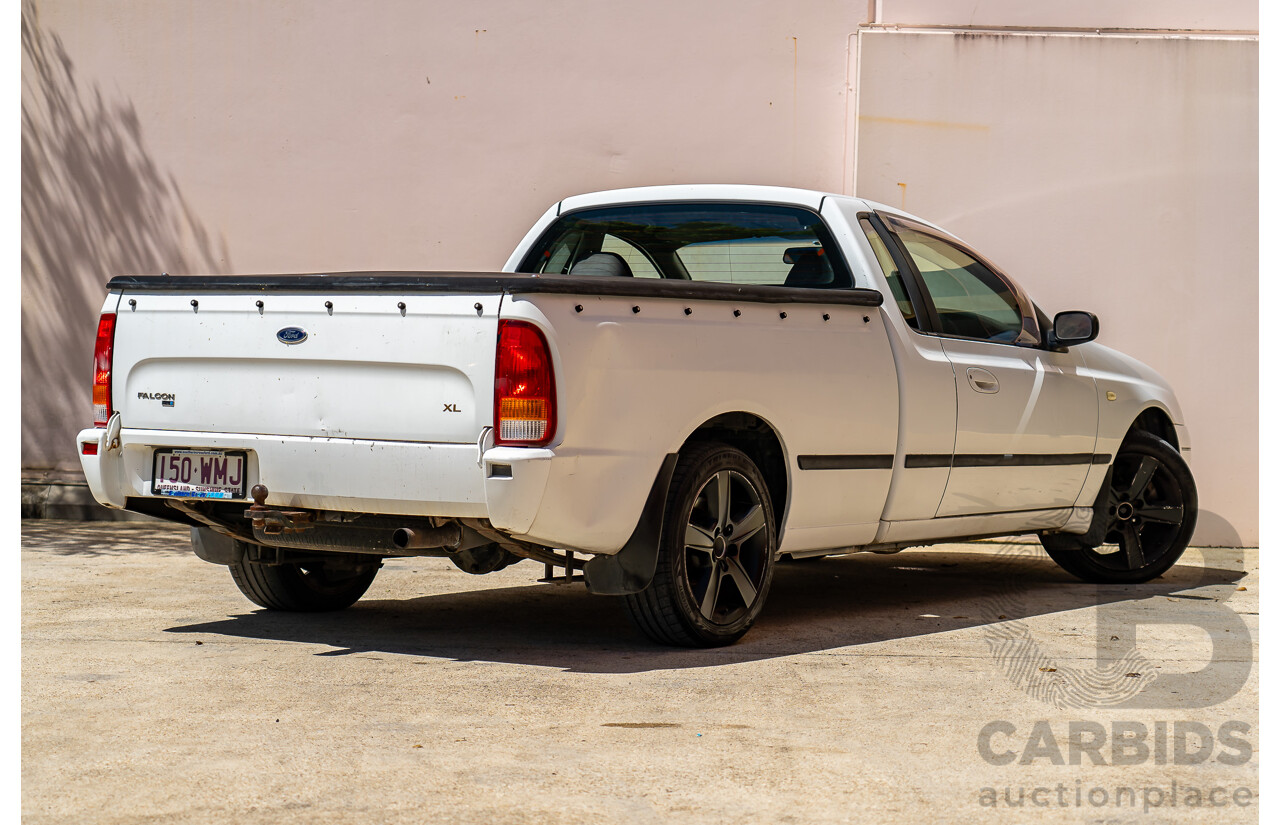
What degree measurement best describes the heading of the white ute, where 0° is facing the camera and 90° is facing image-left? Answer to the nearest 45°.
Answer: approximately 225°
